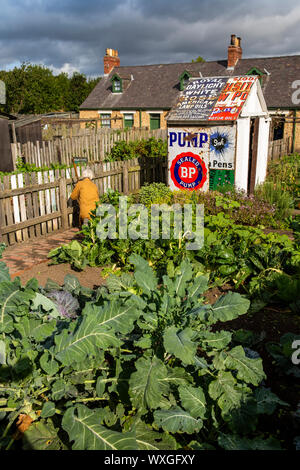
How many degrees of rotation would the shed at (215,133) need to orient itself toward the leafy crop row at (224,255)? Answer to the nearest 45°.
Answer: approximately 45° to its right

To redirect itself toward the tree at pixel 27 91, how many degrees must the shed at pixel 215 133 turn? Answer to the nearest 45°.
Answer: approximately 180°

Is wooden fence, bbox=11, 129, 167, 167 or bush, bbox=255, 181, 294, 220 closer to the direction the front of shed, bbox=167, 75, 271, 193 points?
the bush

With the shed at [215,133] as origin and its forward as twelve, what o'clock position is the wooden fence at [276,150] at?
The wooden fence is roughly at 8 o'clock from the shed.

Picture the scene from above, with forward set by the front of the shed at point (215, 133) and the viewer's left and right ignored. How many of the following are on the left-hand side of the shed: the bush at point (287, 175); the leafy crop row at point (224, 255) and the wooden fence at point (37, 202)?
1

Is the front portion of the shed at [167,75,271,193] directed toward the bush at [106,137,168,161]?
no

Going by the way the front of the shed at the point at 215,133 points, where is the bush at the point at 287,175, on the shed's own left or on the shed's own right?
on the shed's own left

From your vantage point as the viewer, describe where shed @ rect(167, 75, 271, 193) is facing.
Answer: facing the viewer and to the right of the viewer

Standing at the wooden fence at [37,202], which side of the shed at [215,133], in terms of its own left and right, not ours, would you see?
right
